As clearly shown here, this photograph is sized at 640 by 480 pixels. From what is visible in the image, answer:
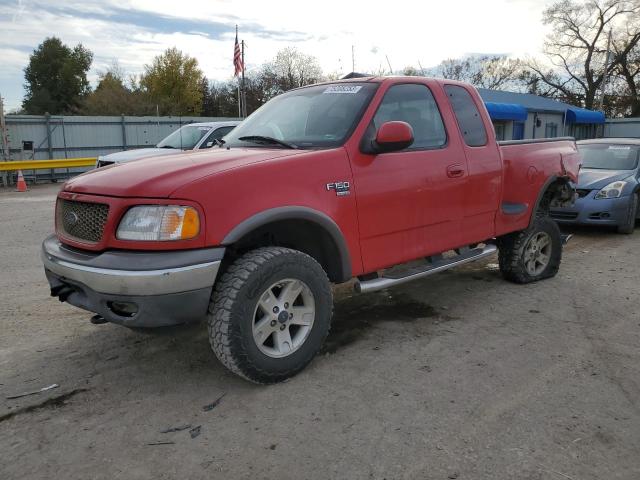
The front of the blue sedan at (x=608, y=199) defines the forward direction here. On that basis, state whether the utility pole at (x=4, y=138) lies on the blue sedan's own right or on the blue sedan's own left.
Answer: on the blue sedan's own right

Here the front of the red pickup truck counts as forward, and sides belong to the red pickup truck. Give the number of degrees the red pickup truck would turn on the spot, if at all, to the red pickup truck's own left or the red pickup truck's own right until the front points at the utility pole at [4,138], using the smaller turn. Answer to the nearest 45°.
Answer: approximately 90° to the red pickup truck's own right

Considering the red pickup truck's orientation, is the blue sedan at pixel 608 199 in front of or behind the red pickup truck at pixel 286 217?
behind

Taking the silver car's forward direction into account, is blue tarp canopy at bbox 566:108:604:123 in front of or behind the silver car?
behind

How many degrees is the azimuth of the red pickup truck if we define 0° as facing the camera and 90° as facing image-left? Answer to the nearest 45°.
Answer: approximately 45°

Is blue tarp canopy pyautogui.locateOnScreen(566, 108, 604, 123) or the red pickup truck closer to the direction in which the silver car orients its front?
the red pickup truck

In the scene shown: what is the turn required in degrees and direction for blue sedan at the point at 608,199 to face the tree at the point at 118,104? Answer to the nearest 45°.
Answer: approximately 90° to its right
